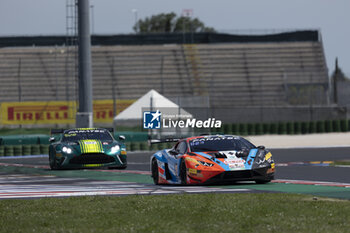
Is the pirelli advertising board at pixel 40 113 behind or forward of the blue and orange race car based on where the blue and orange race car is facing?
behind

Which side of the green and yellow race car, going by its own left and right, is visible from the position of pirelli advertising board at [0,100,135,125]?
back

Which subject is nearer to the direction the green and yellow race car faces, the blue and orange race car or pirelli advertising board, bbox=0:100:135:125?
the blue and orange race car

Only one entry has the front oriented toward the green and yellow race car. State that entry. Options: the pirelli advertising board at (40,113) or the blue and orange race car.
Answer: the pirelli advertising board

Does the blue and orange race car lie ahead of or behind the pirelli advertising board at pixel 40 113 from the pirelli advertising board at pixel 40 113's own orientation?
ahead

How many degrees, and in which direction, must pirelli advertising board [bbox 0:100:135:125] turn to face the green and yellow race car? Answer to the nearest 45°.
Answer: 0° — it already faces it

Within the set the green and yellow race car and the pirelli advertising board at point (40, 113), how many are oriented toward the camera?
2

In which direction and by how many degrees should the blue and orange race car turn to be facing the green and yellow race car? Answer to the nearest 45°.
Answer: approximately 180°

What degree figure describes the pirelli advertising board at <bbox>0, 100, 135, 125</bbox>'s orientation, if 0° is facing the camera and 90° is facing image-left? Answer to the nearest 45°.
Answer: approximately 0°

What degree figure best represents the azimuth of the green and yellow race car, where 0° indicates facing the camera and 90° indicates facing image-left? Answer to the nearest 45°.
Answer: approximately 0°
